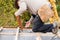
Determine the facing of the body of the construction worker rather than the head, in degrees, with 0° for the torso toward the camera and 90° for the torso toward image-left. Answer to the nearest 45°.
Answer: approximately 90°
